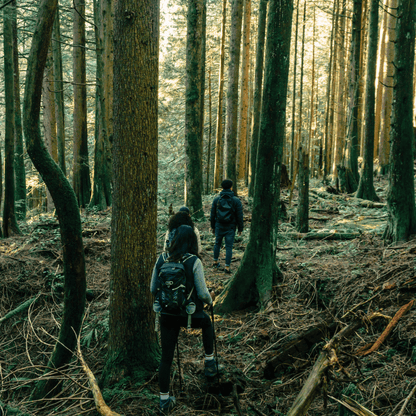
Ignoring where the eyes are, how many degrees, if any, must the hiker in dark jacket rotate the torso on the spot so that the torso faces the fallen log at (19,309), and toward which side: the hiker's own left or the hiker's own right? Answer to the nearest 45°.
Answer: approximately 135° to the hiker's own left

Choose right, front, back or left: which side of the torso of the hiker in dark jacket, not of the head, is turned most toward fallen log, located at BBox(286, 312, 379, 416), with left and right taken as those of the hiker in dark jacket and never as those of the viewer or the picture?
back

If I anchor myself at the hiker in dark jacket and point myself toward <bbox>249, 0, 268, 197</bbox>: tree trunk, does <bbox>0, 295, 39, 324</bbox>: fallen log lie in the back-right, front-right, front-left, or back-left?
back-left

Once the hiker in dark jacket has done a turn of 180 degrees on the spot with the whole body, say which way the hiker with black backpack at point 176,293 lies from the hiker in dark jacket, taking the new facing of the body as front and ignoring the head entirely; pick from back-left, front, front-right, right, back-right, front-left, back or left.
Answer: front

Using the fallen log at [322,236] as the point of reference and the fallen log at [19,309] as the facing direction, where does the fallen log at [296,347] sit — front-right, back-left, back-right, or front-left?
front-left

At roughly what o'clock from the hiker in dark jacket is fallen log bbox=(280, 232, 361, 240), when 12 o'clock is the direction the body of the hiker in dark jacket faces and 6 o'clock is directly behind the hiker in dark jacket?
The fallen log is roughly at 2 o'clock from the hiker in dark jacket.

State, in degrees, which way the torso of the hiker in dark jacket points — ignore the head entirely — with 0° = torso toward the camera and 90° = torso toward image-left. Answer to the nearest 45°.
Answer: approximately 180°

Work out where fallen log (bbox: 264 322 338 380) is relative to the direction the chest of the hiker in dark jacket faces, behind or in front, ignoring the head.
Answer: behind

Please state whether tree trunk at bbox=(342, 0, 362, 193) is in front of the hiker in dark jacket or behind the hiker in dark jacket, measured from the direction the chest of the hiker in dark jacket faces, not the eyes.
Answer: in front

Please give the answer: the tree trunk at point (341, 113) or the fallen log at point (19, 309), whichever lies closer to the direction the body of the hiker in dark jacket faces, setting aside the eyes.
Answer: the tree trunk

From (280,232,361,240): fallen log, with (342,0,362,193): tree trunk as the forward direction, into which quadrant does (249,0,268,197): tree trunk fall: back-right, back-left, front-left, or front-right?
front-left
